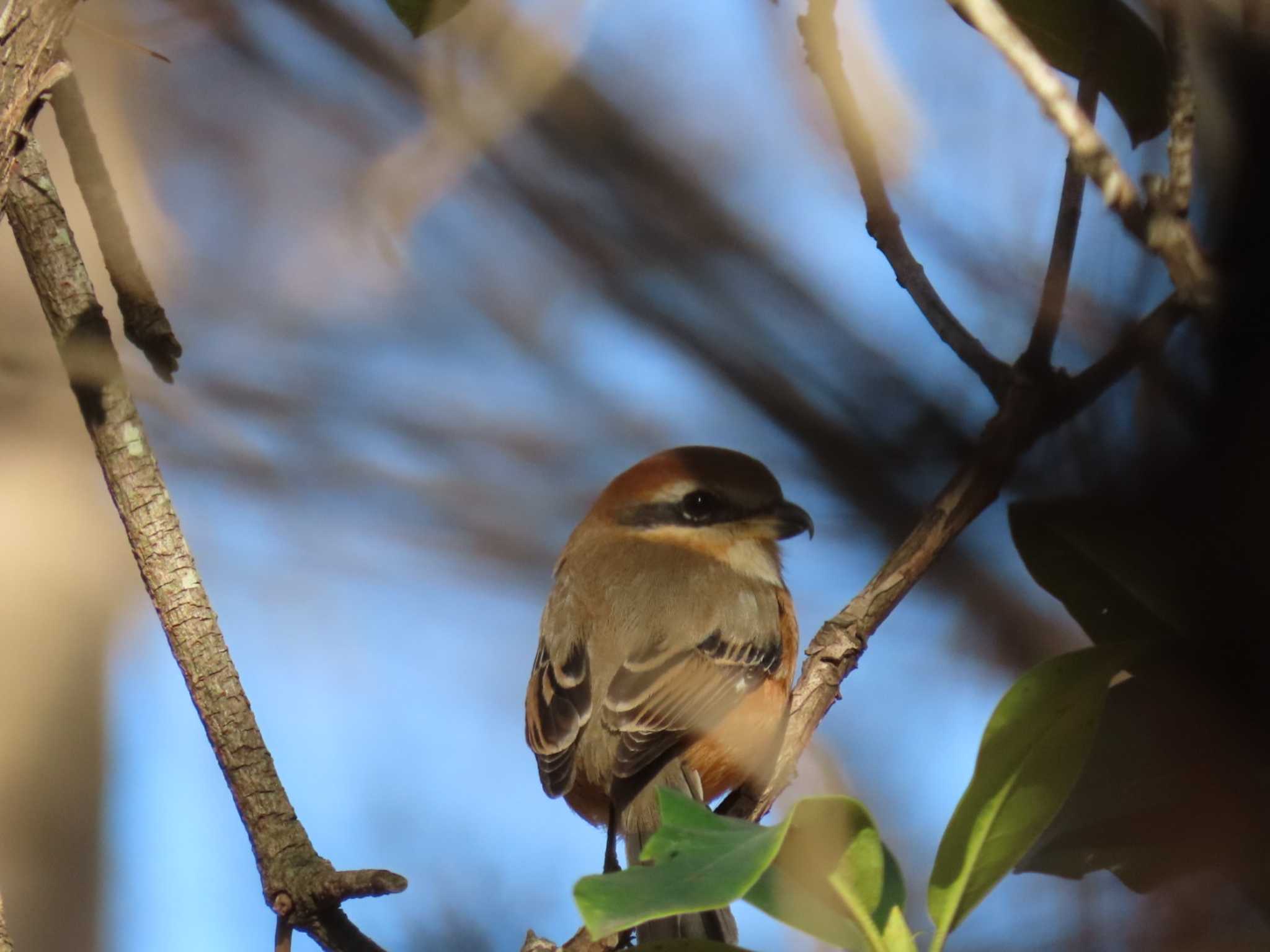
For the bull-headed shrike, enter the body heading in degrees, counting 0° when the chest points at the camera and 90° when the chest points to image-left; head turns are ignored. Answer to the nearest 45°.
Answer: approximately 225°

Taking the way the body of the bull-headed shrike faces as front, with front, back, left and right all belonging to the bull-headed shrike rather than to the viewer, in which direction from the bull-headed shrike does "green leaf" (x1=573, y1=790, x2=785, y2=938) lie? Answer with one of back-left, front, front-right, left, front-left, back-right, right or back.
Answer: back-right

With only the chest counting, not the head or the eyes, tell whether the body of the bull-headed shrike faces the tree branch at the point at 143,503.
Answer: no

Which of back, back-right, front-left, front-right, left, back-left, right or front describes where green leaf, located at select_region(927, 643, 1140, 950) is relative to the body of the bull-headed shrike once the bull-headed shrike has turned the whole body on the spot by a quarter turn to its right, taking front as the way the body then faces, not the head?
front-right

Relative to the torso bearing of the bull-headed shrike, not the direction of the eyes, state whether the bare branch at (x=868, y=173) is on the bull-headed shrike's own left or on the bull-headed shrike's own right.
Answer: on the bull-headed shrike's own right

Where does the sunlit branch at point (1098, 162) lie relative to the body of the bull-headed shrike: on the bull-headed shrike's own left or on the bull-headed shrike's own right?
on the bull-headed shrike's own right

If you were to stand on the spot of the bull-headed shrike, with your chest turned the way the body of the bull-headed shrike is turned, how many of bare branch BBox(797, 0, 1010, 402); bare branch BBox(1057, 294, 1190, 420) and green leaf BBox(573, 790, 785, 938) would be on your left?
0

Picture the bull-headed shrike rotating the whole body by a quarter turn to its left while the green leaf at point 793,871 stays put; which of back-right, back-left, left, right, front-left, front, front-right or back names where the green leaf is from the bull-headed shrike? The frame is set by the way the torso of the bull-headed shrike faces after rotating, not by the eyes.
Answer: back-left

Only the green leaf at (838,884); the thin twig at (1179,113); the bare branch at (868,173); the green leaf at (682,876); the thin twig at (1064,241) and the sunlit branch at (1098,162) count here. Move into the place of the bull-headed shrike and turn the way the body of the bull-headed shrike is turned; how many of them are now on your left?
0

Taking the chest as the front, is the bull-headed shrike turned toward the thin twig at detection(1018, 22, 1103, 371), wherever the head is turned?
no

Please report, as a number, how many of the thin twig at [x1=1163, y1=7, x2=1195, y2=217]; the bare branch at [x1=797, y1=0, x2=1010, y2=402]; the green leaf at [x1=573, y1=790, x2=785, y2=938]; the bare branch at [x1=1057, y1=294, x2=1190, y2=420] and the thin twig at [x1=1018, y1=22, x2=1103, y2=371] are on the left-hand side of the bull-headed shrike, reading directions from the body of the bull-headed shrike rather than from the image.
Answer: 0
